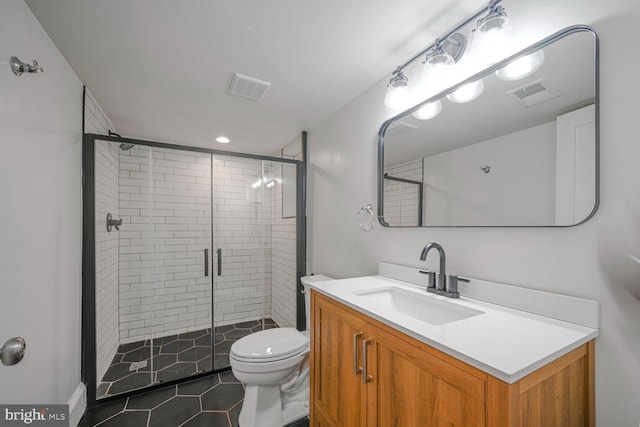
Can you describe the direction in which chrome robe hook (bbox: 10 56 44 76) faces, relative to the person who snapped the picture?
facing to the right of the viewer

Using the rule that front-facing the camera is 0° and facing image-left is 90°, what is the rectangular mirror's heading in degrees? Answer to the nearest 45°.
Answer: approximately 45°

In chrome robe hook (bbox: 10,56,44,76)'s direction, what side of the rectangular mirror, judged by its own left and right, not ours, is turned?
front

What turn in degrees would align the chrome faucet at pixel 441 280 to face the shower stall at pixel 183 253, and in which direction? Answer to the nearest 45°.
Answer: approximately 45° to its right

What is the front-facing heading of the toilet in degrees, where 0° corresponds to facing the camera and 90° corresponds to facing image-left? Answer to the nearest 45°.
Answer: approximately 45°
